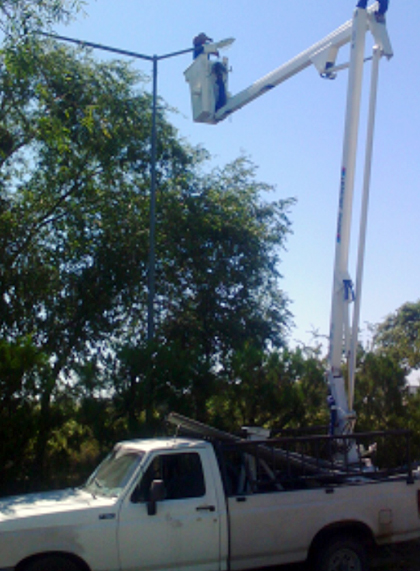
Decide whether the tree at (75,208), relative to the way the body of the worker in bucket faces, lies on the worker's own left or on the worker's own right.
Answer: on the worker's own left
